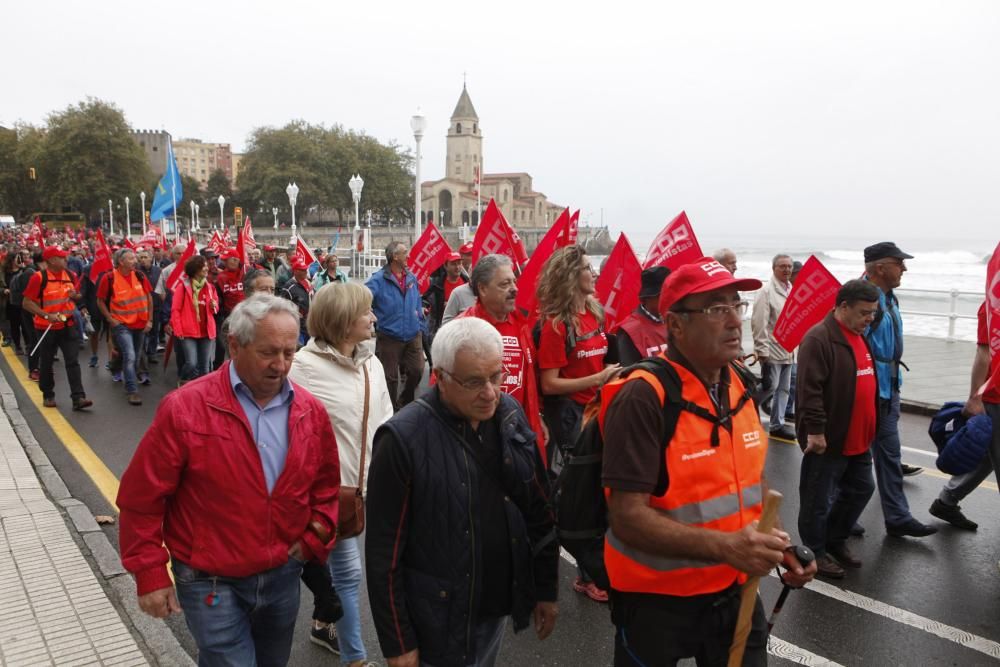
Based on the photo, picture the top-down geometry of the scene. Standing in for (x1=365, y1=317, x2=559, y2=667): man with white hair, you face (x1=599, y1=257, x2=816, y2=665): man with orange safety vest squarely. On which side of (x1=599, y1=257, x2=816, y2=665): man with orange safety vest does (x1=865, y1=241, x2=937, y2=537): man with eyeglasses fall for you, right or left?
left

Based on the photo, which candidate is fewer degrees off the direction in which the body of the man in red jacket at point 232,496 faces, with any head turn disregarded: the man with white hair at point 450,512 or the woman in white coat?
the man with white hair

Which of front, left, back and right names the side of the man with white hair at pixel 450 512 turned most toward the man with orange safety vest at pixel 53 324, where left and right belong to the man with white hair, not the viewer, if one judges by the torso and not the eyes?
back

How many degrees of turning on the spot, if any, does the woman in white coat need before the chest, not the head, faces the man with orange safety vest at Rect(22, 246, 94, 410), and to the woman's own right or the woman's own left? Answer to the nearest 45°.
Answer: approximately 180°

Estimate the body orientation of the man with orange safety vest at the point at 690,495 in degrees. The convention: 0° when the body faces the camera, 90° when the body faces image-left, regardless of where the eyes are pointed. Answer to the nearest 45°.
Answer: approximately 315°

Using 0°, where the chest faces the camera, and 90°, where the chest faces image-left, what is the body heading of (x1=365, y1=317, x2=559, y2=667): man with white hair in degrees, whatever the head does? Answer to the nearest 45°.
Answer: approximately 315°
